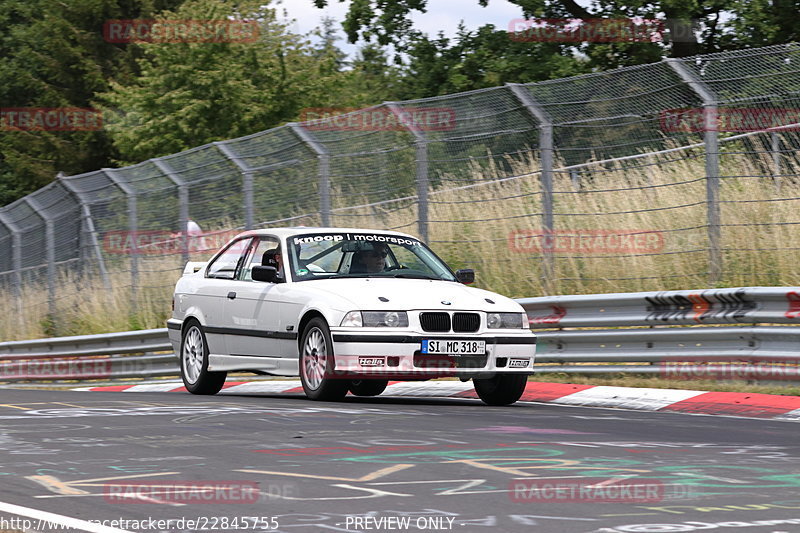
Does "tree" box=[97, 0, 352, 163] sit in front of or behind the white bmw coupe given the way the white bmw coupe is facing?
behind

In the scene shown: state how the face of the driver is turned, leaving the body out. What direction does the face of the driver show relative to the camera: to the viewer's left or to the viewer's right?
to the viewer's right

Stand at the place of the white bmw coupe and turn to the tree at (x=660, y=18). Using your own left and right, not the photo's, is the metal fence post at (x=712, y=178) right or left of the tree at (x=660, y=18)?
right

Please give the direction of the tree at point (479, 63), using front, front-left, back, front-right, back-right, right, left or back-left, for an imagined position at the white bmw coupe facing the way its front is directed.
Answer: back-left

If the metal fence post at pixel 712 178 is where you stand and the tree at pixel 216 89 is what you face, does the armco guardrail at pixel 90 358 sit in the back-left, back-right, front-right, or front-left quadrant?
front-left

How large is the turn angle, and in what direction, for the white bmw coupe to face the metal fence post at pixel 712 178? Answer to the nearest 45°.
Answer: approximately 45° to its left

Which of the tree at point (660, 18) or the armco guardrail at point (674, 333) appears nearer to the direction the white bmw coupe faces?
the armco guardrail

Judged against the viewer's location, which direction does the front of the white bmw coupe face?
facing the viewer and to the right of the viewer

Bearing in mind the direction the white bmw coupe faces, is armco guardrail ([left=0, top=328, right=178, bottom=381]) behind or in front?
behind

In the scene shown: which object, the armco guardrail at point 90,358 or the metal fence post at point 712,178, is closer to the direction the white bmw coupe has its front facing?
the metal fence post
